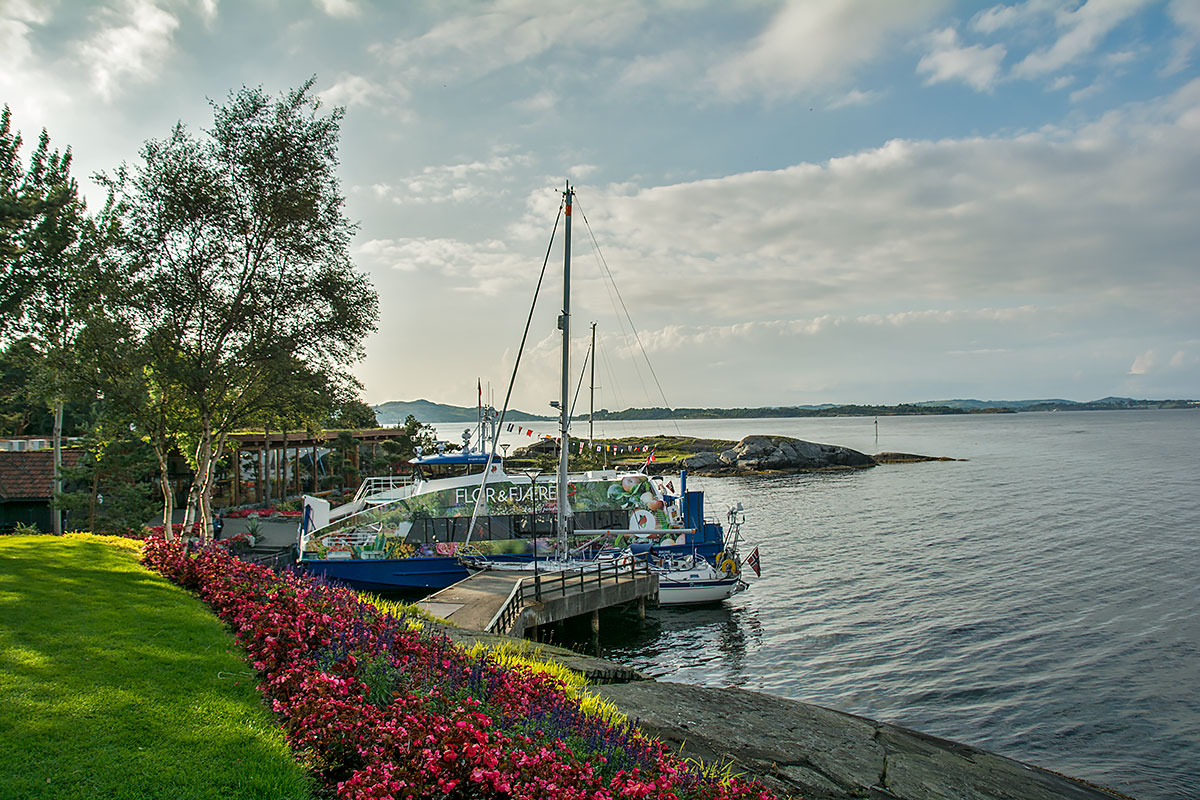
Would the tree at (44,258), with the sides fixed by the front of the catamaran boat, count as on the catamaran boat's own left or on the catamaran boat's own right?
on the catamaran boat's own left

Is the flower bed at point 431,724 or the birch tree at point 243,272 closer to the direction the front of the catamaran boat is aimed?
the birch tree

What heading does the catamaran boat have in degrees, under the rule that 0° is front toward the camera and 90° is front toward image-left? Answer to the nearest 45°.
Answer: approximately 90°
